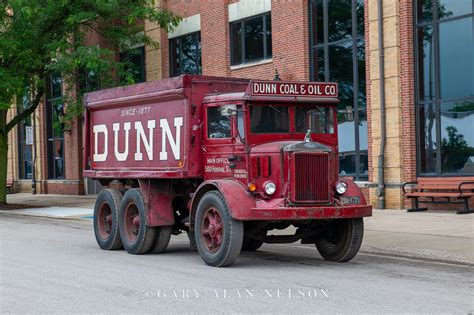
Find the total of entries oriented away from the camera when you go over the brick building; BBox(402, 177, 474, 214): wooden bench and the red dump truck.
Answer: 0

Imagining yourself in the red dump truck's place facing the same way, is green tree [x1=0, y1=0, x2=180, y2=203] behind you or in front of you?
behind

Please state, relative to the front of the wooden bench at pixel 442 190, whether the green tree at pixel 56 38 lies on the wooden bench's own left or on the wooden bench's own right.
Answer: on the wooden bench's own right

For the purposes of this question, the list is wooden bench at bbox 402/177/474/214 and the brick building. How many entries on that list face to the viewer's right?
0

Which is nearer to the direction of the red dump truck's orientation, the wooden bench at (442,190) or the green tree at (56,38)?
the wooden bench

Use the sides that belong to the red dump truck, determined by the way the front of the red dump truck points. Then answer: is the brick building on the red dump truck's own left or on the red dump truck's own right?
on the red dump truck's own left

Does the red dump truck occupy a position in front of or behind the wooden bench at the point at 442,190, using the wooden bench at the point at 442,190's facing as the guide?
in front

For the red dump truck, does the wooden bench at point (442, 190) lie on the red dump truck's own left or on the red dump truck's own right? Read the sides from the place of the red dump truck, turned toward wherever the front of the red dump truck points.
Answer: on the red dump truck's own left

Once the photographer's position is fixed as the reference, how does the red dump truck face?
facing the viewer and to the right of the viewer

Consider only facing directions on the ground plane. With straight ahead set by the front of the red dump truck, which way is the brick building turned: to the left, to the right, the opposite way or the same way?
to the right

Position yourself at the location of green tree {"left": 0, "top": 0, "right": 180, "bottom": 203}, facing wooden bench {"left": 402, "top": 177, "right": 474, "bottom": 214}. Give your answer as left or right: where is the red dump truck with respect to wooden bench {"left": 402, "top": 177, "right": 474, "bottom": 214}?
right

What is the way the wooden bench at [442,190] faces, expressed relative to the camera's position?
facing the viewer and to the left of the viewer

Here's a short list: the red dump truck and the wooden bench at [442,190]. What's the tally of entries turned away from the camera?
0
